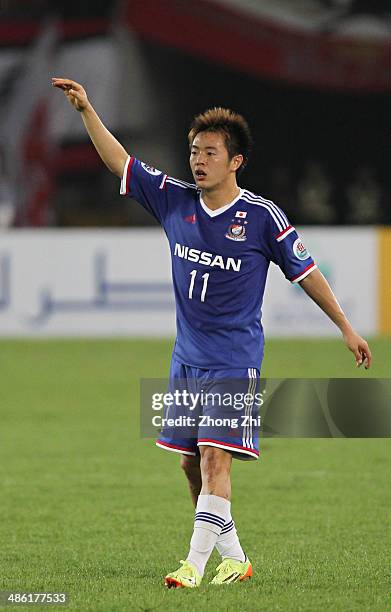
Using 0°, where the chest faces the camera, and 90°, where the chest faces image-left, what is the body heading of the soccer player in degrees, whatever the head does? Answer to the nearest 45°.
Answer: approximately 45°

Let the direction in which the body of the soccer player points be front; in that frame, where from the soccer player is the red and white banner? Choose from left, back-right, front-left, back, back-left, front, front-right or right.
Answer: back-right
